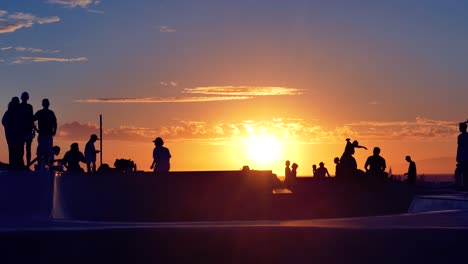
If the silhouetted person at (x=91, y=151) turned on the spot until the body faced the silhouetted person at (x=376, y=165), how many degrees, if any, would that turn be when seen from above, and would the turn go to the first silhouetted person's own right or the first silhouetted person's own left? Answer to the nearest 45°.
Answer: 0° — they already face them

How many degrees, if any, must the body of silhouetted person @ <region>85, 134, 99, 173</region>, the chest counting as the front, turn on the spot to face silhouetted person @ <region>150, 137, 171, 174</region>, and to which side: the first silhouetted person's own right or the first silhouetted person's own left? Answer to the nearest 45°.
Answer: approximately 45° to the first silhouetted person's own right

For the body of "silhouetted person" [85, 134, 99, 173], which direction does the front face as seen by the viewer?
to the viewer's right

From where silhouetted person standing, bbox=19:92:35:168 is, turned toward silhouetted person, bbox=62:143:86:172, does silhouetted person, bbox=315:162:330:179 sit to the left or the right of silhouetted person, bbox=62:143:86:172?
right

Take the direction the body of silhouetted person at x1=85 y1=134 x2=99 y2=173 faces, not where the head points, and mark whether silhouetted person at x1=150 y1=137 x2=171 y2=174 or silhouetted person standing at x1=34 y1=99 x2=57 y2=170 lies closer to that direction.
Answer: the silhouetted person

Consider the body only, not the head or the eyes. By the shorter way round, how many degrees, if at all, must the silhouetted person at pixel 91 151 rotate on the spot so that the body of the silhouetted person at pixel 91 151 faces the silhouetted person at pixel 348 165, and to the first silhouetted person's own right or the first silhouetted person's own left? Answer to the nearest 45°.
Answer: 0° — they already face them

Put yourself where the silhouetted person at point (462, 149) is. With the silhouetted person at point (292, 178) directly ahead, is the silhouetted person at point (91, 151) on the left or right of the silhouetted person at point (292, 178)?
left

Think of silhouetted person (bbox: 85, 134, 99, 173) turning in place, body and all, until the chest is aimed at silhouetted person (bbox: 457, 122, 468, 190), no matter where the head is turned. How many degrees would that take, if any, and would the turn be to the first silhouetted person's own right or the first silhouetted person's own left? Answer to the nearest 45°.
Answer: approximately 45° to the first silhouetted person's own right
